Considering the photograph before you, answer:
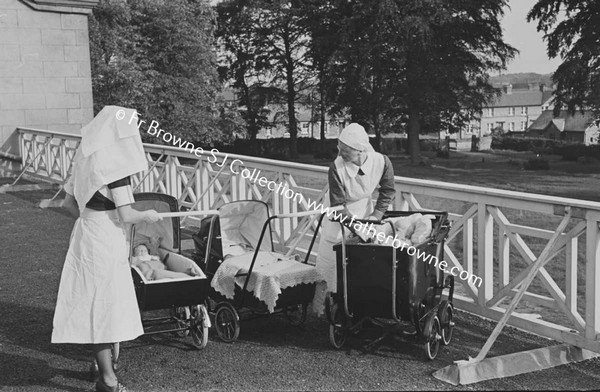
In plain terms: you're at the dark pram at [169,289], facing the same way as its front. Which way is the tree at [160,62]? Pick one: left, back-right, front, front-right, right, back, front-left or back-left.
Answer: back-left

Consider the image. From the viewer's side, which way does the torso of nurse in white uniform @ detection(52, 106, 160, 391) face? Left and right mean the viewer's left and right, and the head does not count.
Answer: facing away from the viewer and to the right of the viewer

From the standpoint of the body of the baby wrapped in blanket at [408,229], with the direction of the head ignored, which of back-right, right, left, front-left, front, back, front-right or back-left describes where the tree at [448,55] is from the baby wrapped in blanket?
back-right

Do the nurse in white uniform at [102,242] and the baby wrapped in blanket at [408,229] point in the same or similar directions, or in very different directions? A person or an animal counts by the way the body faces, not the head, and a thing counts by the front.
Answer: very different directions

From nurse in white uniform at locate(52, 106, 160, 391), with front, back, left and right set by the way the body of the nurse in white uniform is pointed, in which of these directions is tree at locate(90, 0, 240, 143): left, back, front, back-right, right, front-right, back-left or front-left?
front-left

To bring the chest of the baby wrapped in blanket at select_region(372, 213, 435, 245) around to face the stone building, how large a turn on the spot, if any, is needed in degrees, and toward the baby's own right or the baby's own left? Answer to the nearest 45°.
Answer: approximately 90° to the baby's own right

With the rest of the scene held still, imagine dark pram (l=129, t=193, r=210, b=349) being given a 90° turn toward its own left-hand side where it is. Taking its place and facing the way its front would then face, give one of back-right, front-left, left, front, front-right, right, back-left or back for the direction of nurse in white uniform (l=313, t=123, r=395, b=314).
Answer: front-right

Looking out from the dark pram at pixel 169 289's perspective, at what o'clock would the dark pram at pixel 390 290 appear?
the dark pram at pixel 390 290 is roughly at 11 o'clock from the dark pram at pixel 169 289.

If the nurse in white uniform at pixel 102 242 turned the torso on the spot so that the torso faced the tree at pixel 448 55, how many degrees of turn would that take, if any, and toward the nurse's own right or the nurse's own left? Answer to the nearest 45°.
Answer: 0° — they already face it

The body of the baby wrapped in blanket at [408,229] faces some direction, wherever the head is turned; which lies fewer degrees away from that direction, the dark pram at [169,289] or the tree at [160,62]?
the dark pram

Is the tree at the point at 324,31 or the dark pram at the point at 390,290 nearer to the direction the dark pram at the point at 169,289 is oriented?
the dark pram

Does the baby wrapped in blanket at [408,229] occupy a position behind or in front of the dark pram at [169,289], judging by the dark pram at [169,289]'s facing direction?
in front
